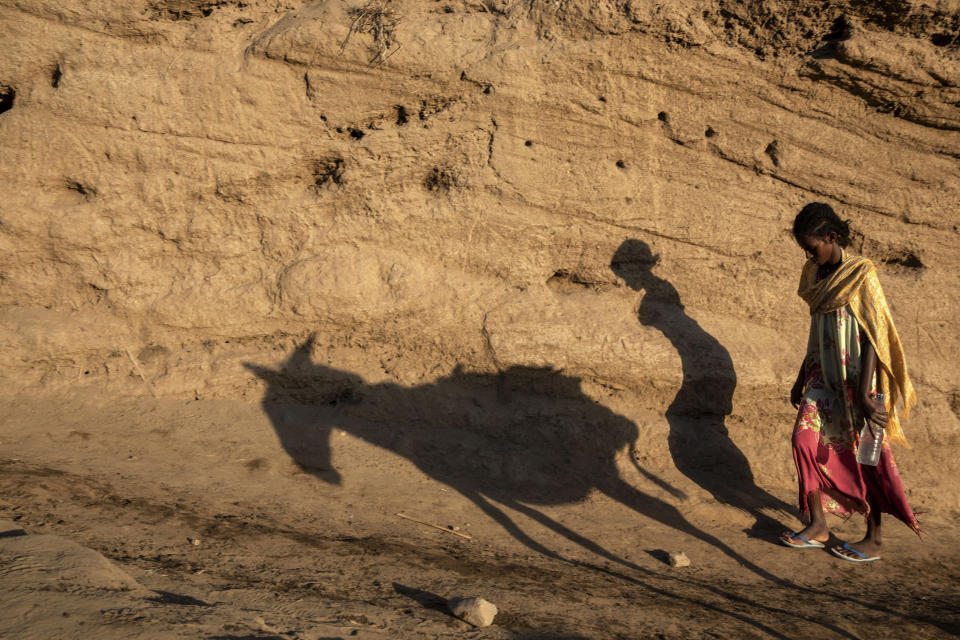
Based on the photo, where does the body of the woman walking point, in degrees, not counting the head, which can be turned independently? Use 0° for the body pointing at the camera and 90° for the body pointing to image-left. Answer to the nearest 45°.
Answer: approximately 45°

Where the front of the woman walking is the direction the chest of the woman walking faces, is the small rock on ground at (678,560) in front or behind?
in front

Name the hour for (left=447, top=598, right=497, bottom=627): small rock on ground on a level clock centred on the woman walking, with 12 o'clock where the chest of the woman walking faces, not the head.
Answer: The small rock on ground is roughly at 11 o'clock from the woman walking.
